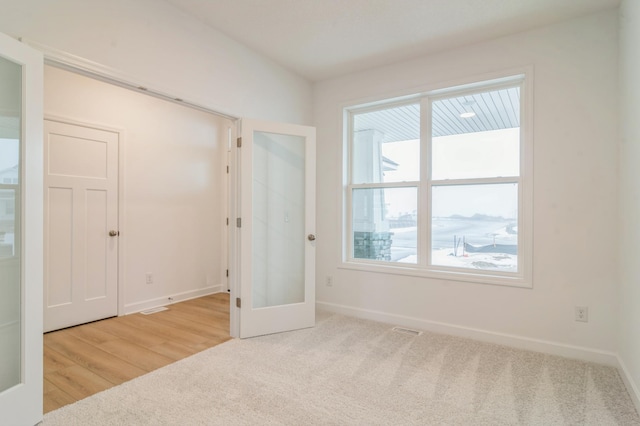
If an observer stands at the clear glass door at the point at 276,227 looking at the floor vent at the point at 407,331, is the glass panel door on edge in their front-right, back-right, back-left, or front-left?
back-right

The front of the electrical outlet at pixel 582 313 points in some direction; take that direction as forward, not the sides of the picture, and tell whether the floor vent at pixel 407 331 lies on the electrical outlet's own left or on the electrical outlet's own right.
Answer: on the electrical outlet's own right

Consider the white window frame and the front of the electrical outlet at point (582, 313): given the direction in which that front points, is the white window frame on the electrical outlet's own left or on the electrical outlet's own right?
on the electrical outlet's own right

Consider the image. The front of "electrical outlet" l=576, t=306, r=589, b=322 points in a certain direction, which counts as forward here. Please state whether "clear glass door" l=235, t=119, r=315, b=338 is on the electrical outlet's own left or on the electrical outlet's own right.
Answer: on the electrical outlet's own right

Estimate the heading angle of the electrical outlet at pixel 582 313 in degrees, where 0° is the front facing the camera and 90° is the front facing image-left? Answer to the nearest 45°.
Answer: approximately 0°

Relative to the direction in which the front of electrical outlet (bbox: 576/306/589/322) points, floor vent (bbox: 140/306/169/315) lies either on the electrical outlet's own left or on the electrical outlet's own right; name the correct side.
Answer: on the electrical outlet's own right

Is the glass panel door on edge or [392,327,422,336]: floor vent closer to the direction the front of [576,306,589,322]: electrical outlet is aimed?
the glass panel door on edge
